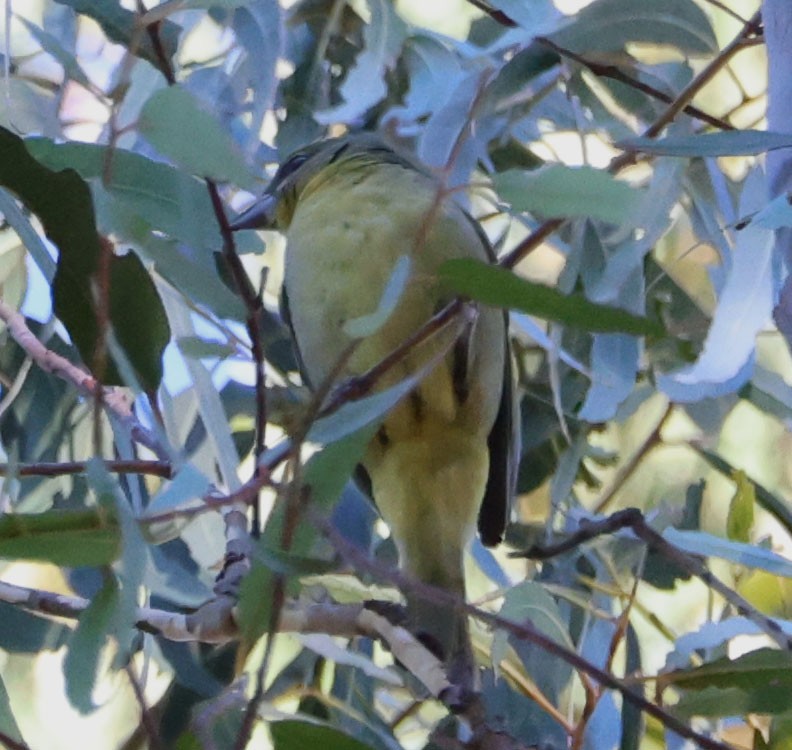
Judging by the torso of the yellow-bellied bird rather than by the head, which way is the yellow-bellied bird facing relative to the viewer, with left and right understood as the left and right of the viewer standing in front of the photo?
facing the viewer and to the left of the viewer
